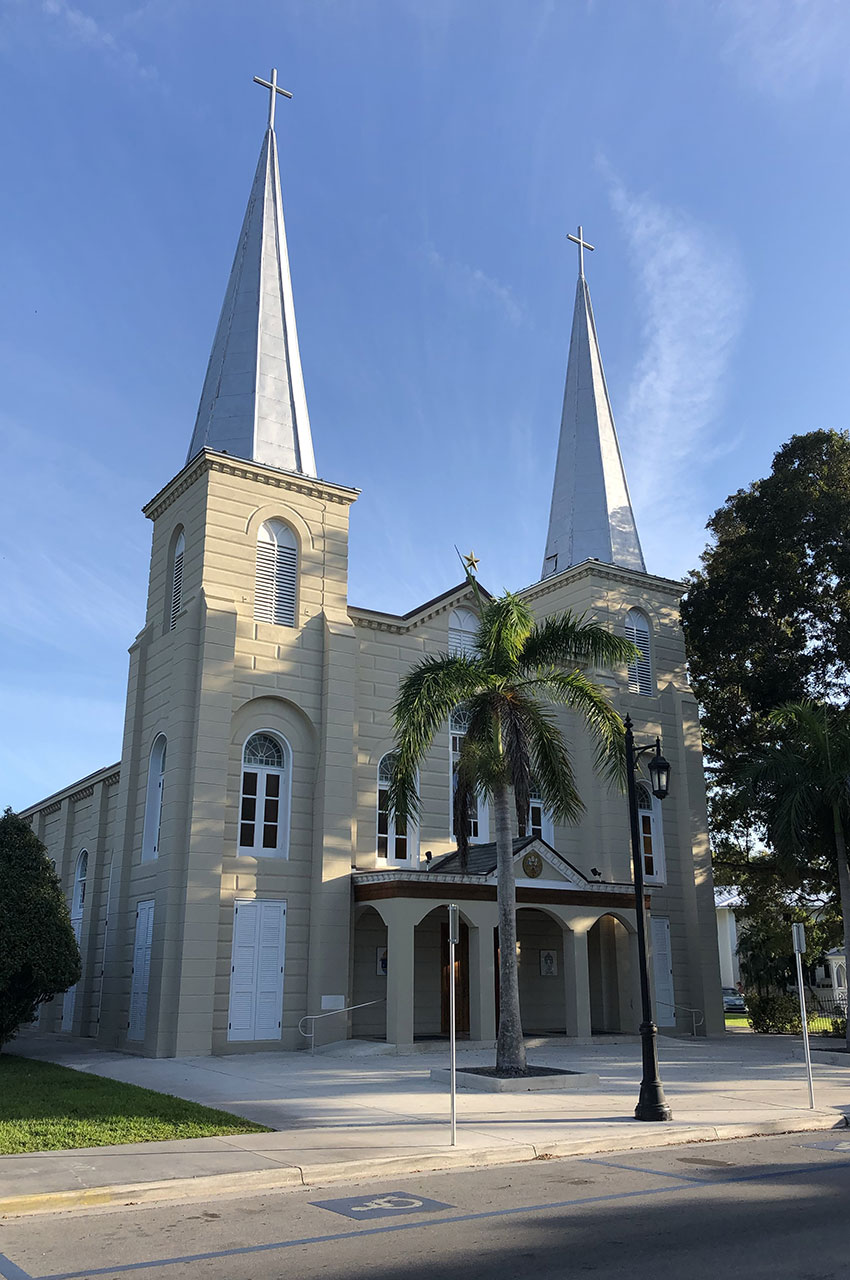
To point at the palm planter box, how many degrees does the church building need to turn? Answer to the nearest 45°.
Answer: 0° — it already faces it

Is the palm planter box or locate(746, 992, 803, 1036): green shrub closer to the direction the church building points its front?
the palm planter box

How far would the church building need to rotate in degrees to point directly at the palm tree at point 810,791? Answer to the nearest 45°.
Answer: approximately 45° to its left

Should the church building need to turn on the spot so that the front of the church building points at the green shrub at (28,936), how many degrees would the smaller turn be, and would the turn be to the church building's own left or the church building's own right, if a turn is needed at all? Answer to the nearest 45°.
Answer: approximately 90° to the church building's own right

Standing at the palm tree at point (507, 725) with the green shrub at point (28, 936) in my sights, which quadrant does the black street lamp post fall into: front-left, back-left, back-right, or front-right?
back-left

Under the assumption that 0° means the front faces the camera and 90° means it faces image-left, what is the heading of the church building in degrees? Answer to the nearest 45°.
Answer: approximately 315°

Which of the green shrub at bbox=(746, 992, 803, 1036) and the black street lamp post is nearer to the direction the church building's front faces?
the black street lamp post
